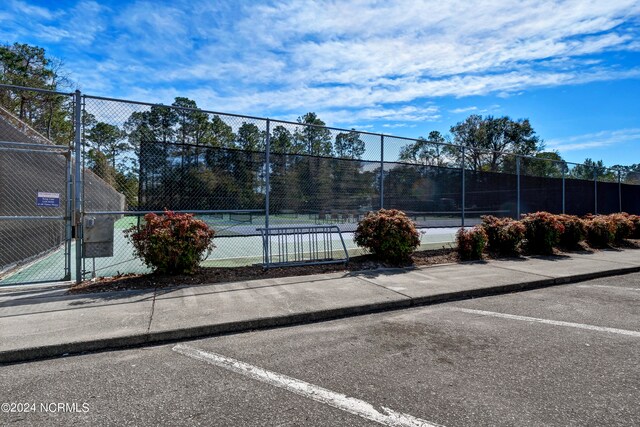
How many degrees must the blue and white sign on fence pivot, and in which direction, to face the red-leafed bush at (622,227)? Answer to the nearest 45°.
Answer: approximately 90° to its left

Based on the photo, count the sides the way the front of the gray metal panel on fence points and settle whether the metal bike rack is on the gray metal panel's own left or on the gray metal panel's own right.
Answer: on the gray metal panel's own left

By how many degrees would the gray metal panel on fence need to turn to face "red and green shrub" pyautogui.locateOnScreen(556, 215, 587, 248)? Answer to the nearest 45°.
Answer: approximately 90° to its left

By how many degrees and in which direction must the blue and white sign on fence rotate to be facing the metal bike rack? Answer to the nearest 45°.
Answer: approximately 90° to its left

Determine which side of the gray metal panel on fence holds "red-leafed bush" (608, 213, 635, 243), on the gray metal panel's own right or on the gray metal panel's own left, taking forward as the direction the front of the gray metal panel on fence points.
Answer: on the gray metal panel's own left

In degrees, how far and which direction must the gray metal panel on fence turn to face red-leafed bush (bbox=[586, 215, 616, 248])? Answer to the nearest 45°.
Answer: approximately 90° to its left

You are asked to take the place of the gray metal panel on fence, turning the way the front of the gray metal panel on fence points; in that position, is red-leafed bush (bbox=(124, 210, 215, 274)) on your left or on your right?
on your left

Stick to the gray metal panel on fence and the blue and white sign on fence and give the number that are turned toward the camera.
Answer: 2

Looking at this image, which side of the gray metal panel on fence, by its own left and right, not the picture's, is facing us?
front

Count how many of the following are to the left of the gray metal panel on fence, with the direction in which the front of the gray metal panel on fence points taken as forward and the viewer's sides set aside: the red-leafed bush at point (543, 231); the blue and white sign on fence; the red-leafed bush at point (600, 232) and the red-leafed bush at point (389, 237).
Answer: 3

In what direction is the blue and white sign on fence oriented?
toward the camera

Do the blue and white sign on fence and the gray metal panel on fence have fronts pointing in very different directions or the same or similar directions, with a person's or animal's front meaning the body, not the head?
same or similar directions

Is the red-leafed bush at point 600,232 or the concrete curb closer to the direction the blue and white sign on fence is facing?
the concrete curb

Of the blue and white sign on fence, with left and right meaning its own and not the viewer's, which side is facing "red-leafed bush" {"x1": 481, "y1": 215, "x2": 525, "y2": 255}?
left
